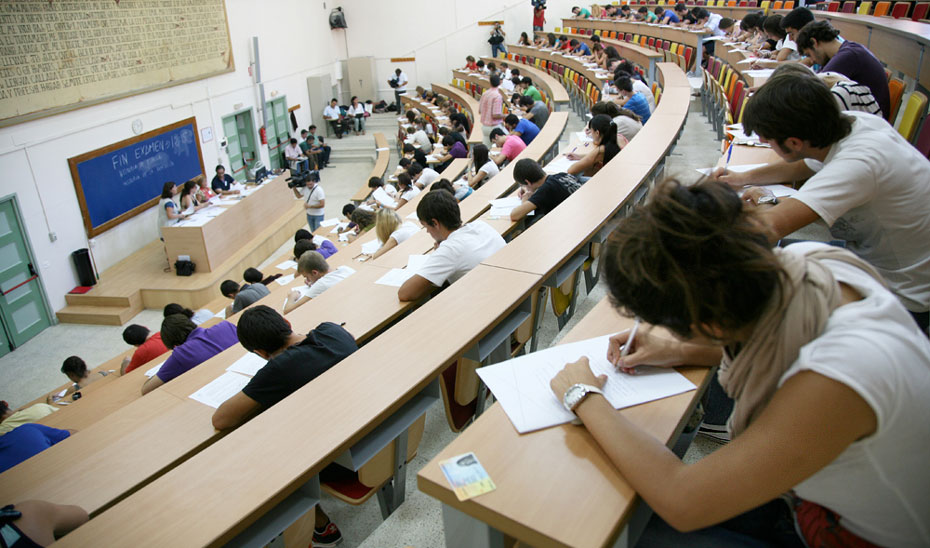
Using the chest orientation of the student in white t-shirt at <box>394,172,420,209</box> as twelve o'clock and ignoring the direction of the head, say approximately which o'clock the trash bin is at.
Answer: The trash bin is roughly at 12 o'clock from the student in white t-shirt.

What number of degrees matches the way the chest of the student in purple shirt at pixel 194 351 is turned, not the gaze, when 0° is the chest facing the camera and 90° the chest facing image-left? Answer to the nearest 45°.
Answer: approximately 135°

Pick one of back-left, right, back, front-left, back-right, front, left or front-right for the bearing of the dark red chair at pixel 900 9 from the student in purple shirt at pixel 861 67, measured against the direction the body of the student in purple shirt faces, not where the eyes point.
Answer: right

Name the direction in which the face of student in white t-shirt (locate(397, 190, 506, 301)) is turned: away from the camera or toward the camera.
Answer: away from the camera

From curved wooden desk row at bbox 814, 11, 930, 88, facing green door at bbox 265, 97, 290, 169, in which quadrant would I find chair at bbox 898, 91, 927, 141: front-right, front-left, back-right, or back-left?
back-left

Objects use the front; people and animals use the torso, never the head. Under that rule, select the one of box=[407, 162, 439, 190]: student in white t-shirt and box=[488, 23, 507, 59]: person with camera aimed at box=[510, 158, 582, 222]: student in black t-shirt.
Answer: the person with camera

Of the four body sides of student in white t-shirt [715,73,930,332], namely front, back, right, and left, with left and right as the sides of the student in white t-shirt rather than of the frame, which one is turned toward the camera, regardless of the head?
left

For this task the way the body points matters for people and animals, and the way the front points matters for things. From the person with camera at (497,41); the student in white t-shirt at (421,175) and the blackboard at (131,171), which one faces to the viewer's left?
the student in white t-shirt

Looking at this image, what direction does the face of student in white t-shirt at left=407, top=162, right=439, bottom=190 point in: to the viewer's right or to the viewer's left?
to the viewer's left

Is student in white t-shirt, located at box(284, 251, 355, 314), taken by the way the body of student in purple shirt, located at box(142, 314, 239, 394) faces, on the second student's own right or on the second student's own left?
on the second student's own right
